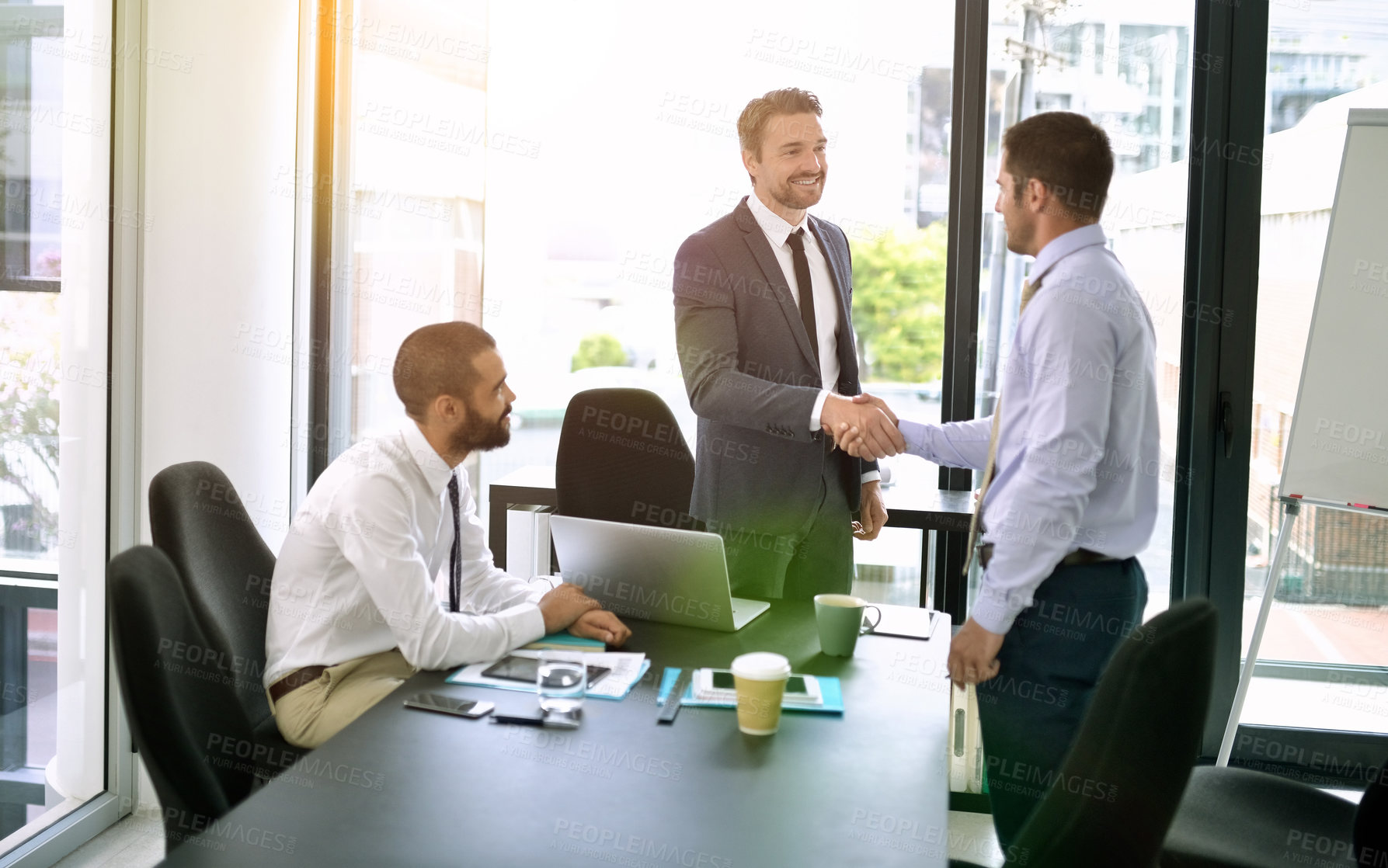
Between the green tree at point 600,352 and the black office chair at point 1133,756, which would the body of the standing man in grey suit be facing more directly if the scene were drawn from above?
the black office chair

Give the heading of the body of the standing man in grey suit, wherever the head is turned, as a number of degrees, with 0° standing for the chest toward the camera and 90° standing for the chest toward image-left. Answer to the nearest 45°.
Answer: approximately 315°

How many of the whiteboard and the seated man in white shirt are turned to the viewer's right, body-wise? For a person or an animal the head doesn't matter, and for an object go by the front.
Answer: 1

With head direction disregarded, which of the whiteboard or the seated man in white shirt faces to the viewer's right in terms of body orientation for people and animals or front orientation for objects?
the seated man in white shirt

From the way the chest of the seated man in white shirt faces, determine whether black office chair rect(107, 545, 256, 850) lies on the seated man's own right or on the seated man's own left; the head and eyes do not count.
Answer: on the seated man's own right

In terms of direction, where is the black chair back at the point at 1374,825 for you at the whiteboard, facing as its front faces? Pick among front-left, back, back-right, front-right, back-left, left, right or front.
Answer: front-left

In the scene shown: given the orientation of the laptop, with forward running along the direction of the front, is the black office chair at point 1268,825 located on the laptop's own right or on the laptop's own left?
on the laptop's own right

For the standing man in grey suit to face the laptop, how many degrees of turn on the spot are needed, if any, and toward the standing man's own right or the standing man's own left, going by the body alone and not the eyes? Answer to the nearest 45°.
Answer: approximately 45° to the standing man's own right

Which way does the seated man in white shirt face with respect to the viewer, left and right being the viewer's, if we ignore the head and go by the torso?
facing to the right of the viewer

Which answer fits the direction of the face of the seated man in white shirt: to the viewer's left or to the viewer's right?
to the viewer's right

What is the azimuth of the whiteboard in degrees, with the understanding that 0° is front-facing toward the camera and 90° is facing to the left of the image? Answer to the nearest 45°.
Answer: approximately 45°

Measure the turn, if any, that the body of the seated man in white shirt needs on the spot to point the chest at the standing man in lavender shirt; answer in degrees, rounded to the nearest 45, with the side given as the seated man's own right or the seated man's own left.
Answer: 0° — they already face them

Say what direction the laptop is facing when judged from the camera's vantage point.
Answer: facing away from the viewer and to the right of the viewer
